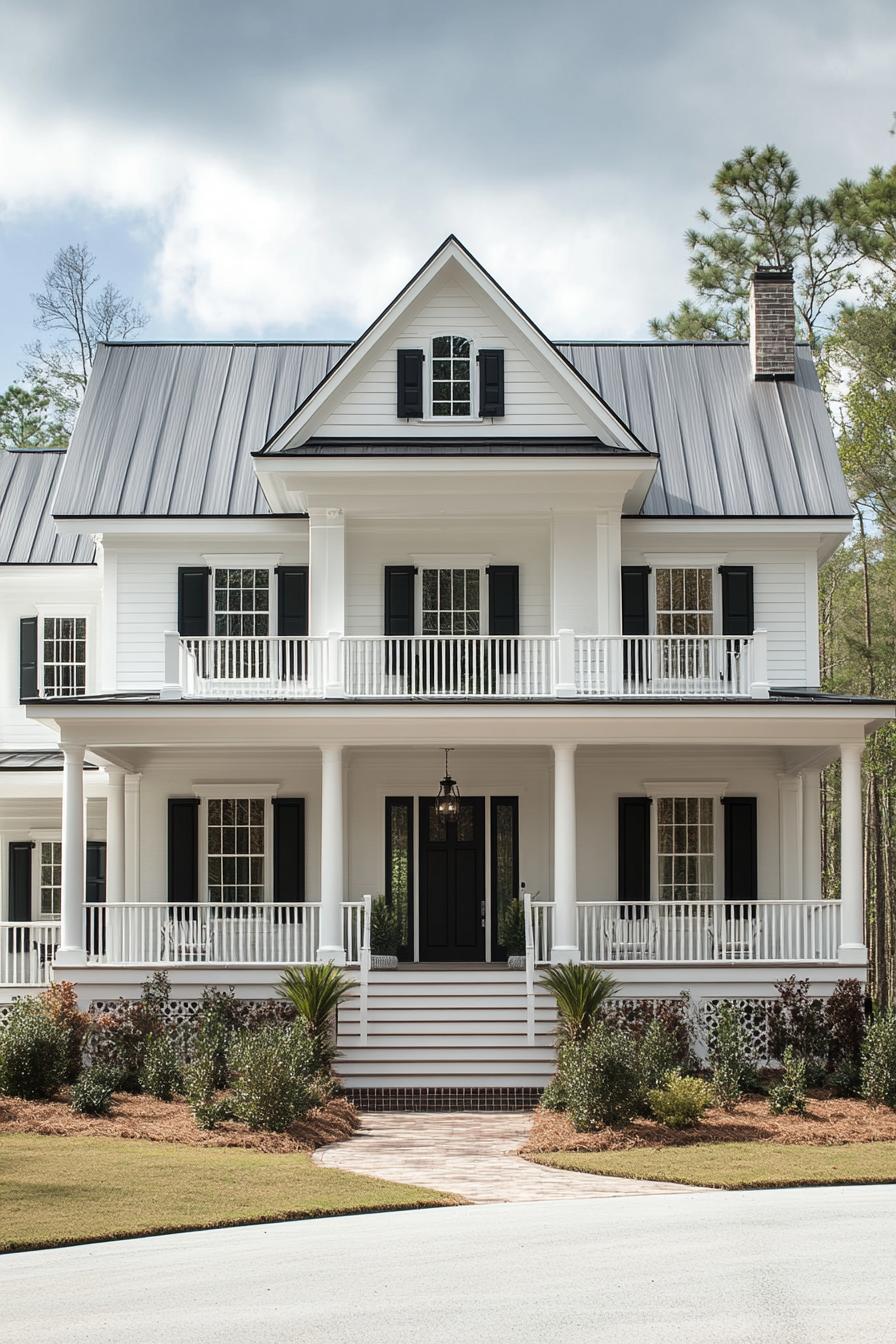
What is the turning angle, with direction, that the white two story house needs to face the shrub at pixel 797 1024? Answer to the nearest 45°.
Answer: approximately 45° to its left

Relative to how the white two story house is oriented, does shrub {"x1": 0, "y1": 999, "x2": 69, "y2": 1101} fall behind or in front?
in front

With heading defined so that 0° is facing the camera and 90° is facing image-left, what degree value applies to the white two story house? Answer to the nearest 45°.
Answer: approximately 0°

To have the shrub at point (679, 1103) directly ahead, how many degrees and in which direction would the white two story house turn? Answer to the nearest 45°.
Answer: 0° — it already faces it

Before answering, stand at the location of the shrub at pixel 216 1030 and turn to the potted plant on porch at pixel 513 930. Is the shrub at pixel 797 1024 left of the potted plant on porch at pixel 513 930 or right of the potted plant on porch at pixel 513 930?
right

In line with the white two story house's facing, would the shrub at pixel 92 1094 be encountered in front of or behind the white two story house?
in front

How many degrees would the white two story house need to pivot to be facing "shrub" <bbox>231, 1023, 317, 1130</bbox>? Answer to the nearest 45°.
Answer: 0° — it already faces it

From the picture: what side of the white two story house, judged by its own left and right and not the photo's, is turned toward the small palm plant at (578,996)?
front

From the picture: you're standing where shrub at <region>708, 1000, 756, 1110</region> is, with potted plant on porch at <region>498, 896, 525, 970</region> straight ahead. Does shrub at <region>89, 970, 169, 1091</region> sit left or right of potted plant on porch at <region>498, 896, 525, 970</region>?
left
